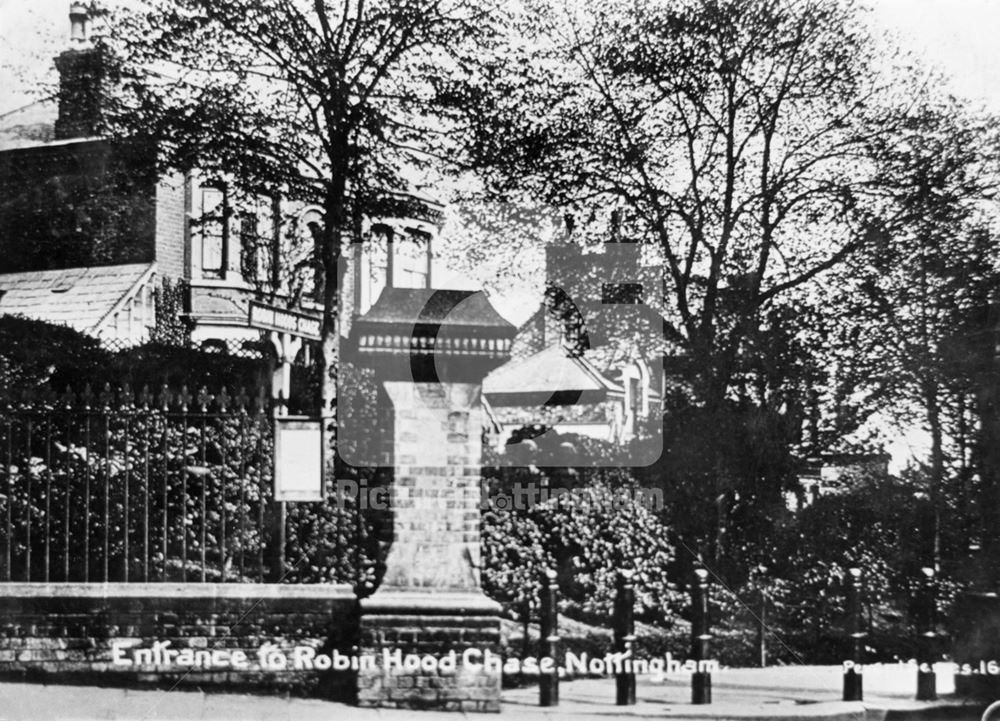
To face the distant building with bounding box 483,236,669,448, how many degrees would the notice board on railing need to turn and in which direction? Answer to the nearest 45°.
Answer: approximately 180°

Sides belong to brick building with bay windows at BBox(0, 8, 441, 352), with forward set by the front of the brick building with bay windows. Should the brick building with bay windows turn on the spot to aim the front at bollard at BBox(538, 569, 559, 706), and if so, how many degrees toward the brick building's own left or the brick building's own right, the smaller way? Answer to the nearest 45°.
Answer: approximately 45° to the brick building's own left

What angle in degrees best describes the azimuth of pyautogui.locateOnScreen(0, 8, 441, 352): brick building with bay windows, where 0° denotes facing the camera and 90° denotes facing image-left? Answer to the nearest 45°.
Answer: approximately 315°

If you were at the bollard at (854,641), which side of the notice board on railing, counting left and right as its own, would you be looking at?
left

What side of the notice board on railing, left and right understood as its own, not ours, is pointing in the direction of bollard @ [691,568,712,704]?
left
